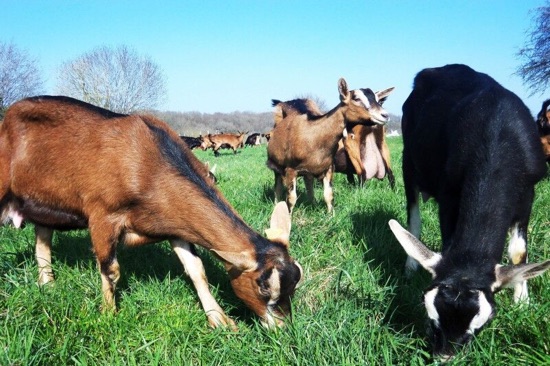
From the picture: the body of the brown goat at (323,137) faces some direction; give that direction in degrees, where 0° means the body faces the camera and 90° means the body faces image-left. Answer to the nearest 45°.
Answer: approximately 315°

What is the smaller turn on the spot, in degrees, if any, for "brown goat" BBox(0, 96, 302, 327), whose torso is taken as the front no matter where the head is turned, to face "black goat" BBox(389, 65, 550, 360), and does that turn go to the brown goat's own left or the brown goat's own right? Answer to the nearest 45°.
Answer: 0° — it already faces it

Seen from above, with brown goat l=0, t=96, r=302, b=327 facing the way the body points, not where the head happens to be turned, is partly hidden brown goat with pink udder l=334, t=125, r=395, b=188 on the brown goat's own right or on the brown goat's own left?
on the brown goat's own left

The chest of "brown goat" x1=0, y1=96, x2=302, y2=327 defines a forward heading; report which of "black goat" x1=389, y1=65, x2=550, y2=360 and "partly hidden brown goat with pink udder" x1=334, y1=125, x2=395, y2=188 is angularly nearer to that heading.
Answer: the black goat

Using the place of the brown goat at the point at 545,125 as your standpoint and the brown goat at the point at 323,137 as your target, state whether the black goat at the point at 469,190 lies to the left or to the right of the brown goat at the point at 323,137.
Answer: left

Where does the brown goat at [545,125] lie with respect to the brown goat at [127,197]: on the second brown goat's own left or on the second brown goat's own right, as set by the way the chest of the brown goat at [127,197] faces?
on the second brown goat's own left

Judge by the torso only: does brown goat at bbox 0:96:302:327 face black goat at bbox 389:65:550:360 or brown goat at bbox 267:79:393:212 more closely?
the black goat

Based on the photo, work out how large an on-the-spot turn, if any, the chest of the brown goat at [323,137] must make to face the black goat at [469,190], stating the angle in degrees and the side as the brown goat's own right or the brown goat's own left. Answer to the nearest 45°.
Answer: approximately 45° to the brown goat's own right
